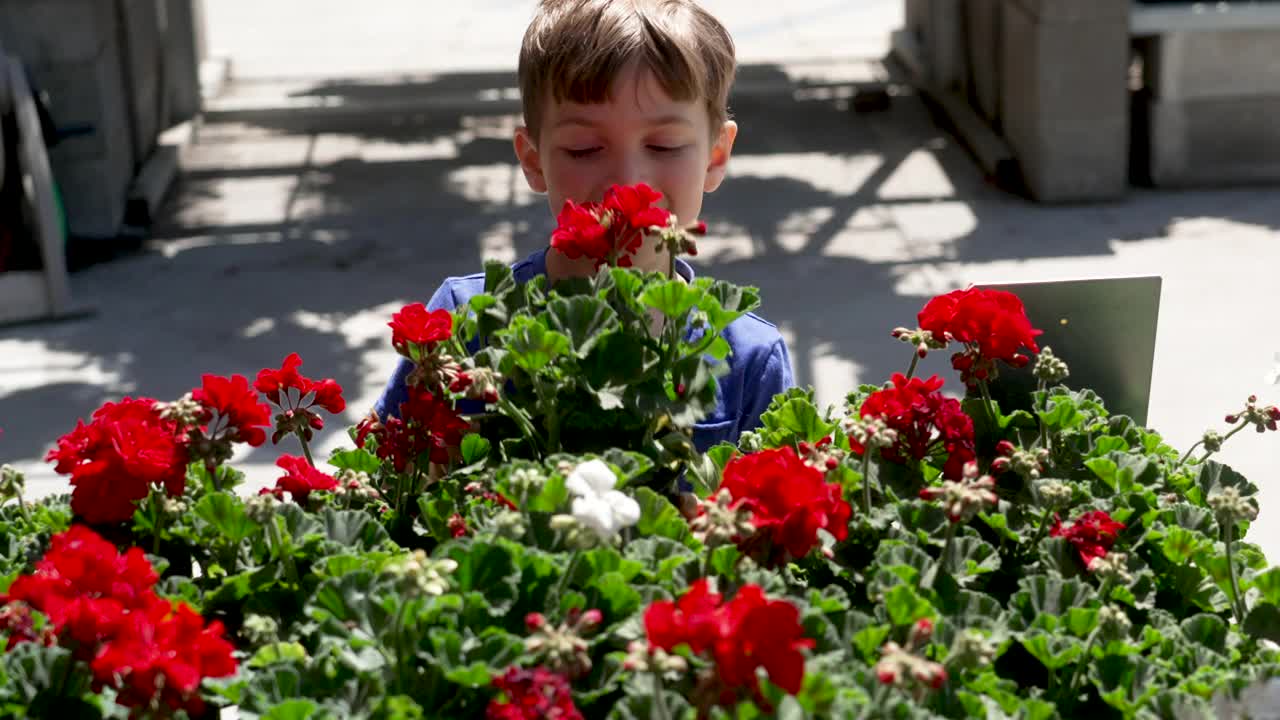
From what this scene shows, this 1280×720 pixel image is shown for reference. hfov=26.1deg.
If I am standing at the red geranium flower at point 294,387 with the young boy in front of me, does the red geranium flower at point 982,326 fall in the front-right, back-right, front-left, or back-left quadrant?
front-right

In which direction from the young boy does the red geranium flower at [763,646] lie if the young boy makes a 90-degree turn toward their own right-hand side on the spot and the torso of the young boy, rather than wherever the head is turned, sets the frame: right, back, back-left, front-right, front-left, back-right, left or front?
left

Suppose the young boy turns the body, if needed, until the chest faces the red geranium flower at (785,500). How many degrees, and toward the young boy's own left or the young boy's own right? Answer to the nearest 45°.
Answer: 0° — they already face it

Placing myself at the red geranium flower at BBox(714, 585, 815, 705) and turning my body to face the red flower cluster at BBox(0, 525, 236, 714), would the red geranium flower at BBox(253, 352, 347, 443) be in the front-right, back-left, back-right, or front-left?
front-right

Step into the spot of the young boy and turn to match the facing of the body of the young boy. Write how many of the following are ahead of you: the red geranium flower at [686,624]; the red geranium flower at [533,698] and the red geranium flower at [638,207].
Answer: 3

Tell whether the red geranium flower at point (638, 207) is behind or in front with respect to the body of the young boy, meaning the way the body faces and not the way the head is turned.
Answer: in front

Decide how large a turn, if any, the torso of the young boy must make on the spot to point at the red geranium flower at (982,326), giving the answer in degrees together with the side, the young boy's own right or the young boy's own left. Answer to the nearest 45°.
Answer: approximately 45° to the young boy's own left

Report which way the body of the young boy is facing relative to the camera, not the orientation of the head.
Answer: toward the camera

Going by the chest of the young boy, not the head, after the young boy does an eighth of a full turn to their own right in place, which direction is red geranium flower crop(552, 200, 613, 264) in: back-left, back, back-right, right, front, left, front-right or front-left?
front-left

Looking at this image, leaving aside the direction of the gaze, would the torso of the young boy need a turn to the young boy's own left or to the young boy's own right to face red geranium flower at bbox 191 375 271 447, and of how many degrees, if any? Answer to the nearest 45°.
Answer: approximately 45° to the young boy's own right

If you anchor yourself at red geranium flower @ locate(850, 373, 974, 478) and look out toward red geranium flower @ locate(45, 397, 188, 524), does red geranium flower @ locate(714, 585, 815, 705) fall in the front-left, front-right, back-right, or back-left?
front-left

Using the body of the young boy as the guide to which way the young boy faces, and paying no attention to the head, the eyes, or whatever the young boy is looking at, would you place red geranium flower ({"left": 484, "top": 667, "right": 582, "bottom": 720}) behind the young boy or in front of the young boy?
in front

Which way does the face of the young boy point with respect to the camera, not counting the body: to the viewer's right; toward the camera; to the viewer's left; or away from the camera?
toward the camera

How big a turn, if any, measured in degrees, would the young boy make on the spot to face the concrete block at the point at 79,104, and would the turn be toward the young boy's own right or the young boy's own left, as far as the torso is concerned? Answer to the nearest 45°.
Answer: approximately 180°
